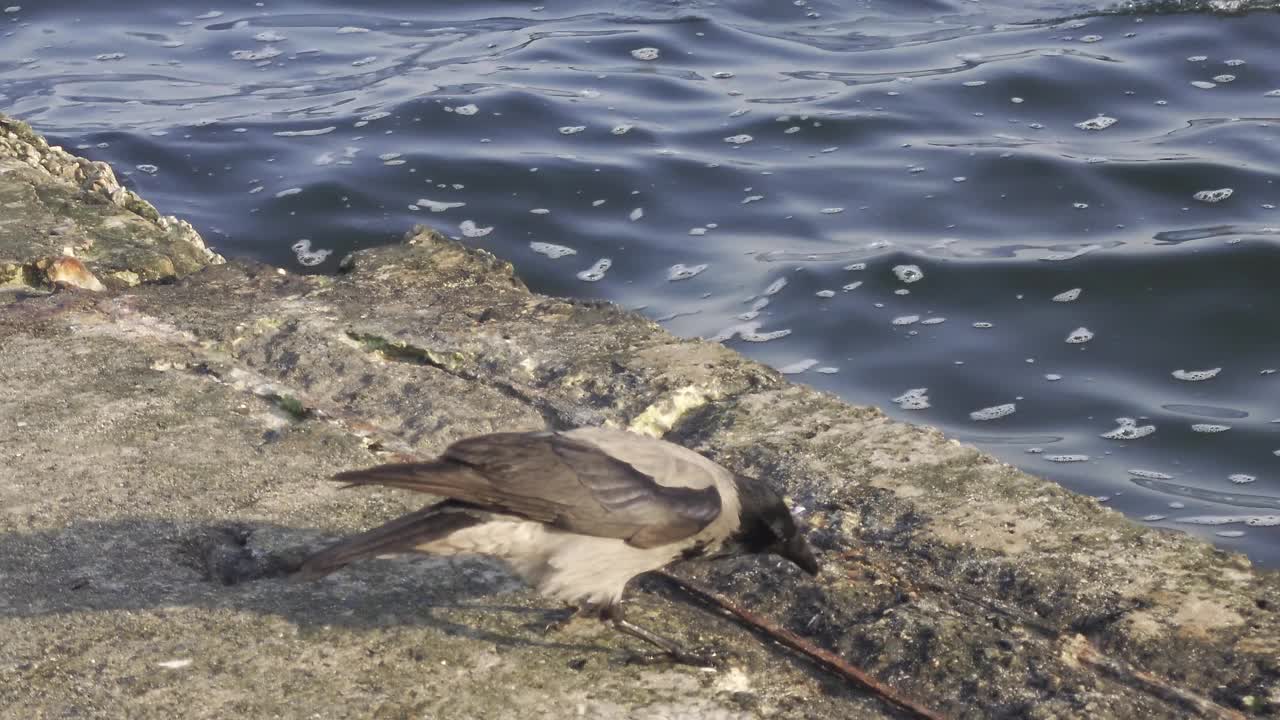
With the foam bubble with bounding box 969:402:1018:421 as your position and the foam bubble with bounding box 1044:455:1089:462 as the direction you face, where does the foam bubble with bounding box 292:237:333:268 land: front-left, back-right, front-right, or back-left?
back-right

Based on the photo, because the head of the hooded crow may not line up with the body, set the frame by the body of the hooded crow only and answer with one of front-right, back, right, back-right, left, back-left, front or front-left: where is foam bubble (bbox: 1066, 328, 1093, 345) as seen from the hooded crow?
front-left

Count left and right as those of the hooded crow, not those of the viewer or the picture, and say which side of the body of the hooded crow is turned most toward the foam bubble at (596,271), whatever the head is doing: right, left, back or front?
left

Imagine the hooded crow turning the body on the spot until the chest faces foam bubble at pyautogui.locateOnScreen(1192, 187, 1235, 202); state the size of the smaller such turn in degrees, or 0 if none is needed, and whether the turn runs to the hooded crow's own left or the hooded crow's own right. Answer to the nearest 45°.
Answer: approximately 45° to the hooded crow's own left

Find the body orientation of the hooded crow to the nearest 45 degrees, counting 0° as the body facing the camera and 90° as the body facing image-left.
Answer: approximately 270°

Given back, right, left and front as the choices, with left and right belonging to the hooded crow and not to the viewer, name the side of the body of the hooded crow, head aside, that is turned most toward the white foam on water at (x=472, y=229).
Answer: left

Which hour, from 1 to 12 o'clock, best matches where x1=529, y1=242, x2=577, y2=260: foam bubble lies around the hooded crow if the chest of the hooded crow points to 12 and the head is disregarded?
The foam bubble is roughly at 9 o'clock from the hooded crow.

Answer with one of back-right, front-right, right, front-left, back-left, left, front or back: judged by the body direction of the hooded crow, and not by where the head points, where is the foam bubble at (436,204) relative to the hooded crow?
left

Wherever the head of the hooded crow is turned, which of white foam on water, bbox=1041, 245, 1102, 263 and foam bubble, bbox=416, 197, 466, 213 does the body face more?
the white foam on water

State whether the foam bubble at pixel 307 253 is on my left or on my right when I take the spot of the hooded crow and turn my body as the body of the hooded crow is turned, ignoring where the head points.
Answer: on my left

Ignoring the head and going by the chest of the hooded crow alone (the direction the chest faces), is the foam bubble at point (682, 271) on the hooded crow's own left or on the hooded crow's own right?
on the hooded crow's own left
